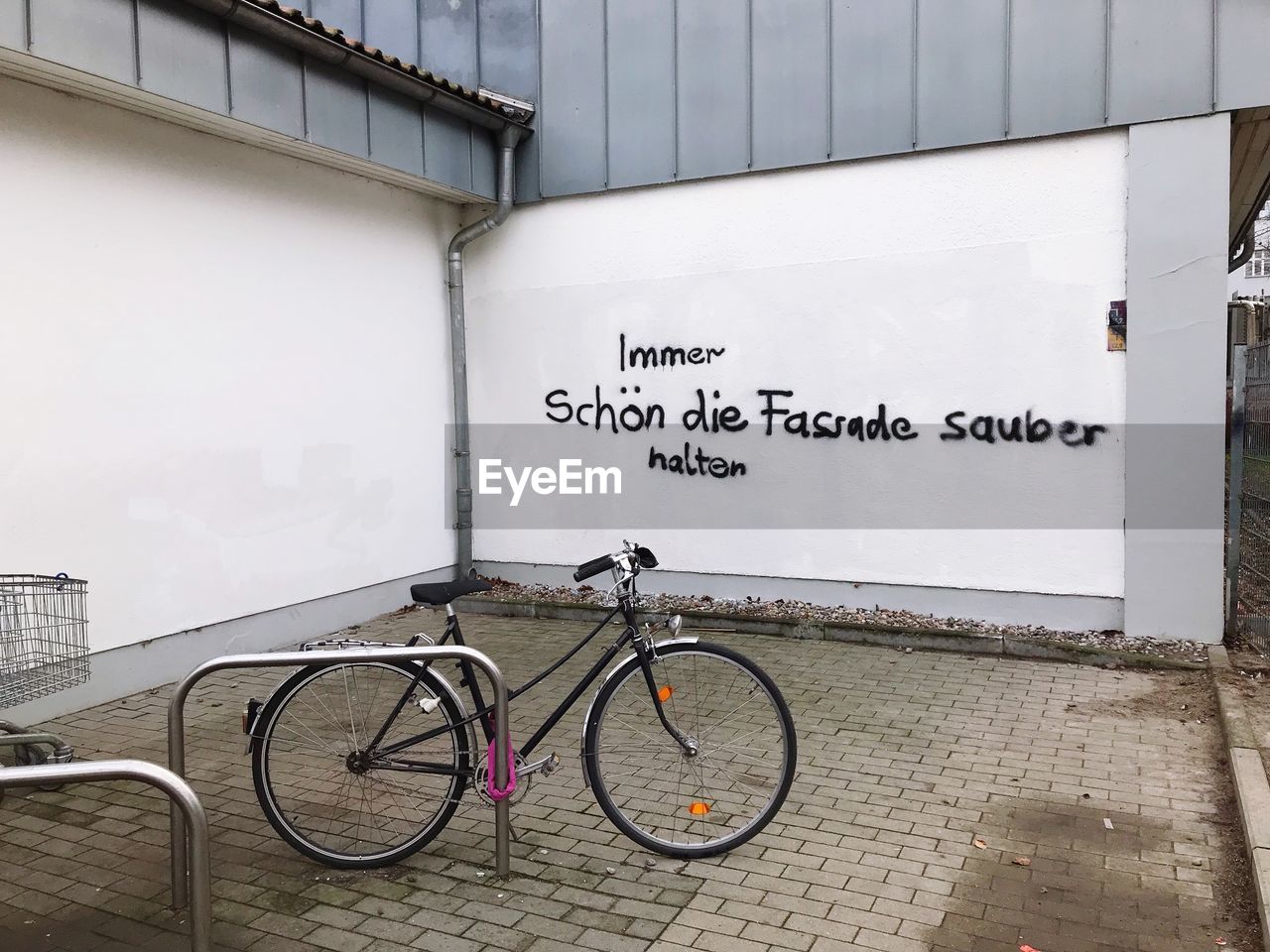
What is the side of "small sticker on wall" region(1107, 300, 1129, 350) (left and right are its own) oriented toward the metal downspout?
right

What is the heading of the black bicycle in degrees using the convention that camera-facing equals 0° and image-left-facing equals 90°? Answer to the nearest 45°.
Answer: approximately 270°

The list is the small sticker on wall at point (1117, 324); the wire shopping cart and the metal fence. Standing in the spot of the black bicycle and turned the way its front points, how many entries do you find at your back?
1

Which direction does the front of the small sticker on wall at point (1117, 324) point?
toward the camera

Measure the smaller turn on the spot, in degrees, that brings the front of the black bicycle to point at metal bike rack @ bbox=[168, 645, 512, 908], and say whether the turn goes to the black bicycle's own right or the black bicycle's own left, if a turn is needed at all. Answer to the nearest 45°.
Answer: approximately 135° to the black bicycle's own right

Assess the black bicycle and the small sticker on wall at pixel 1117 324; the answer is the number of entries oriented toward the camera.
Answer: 1

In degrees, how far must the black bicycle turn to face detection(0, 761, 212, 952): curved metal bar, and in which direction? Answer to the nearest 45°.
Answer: approximately 135° to its right

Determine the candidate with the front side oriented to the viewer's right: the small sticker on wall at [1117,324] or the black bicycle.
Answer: the black bicycle

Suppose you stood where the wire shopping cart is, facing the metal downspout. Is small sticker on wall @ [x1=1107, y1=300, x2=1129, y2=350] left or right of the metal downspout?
right

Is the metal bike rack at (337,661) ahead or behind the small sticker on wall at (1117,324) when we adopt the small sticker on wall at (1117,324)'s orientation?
ahead

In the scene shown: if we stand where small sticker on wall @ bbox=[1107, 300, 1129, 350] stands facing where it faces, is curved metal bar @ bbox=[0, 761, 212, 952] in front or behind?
in front

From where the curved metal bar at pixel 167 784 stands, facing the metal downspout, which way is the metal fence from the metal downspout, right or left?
right

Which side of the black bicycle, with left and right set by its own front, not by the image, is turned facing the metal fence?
front

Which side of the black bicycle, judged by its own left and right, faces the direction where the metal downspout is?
left
